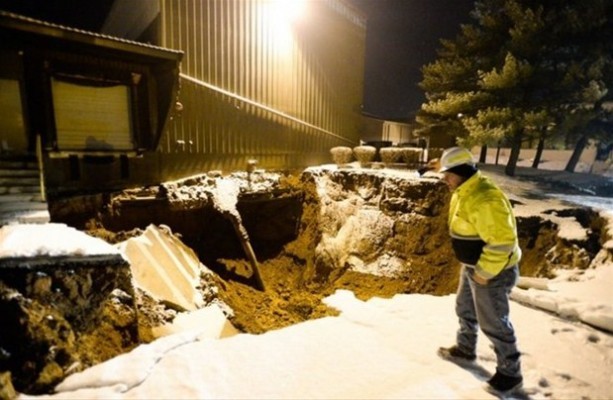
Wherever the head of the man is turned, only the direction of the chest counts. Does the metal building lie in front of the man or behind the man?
in front

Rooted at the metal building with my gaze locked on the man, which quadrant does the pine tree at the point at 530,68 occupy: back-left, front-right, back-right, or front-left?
front-left

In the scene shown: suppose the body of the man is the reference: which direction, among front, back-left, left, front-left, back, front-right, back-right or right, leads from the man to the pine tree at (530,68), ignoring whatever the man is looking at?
right

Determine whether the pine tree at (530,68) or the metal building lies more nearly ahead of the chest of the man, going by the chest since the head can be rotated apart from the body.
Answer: the metal building

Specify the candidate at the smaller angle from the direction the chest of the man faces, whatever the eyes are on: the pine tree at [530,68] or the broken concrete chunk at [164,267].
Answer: the broken concrete chunk

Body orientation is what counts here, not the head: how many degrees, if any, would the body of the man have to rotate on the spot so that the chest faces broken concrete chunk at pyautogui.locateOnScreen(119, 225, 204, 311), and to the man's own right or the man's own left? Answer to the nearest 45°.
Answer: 0° — they already face it

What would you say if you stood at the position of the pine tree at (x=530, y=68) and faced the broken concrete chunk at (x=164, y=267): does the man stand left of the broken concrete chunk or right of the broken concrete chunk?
left

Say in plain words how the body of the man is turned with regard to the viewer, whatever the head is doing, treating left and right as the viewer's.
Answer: facing to the left of the viewer
